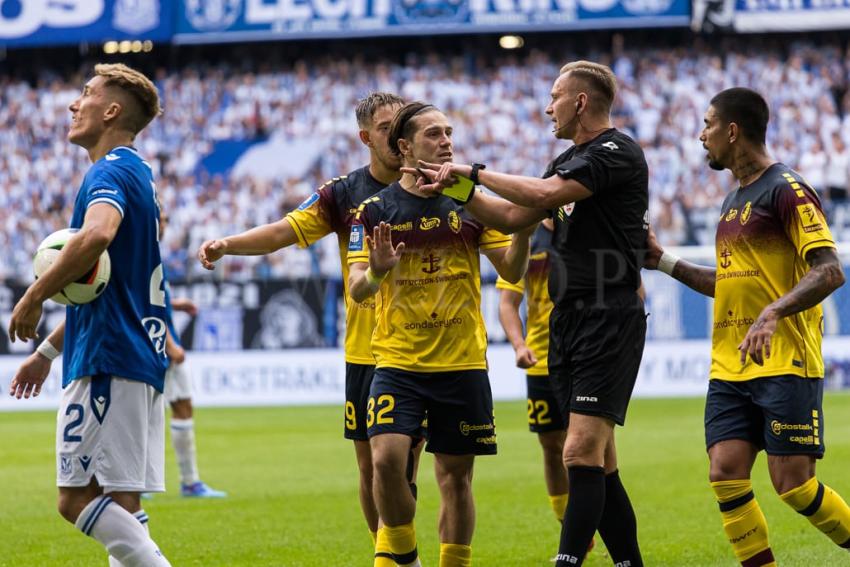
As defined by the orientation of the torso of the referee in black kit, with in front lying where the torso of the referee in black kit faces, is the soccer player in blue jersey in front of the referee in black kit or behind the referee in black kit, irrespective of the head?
in front

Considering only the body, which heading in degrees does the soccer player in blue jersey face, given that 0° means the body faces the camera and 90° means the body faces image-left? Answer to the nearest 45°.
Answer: approximately 90°

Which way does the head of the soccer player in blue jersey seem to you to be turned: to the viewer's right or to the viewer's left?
to the viewer's left

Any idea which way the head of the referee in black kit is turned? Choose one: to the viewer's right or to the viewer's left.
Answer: to the viewer's left

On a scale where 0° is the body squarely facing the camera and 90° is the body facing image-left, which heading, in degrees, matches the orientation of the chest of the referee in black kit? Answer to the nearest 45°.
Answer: approximately 90°

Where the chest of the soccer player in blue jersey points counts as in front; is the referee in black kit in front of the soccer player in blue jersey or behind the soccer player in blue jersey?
behind
